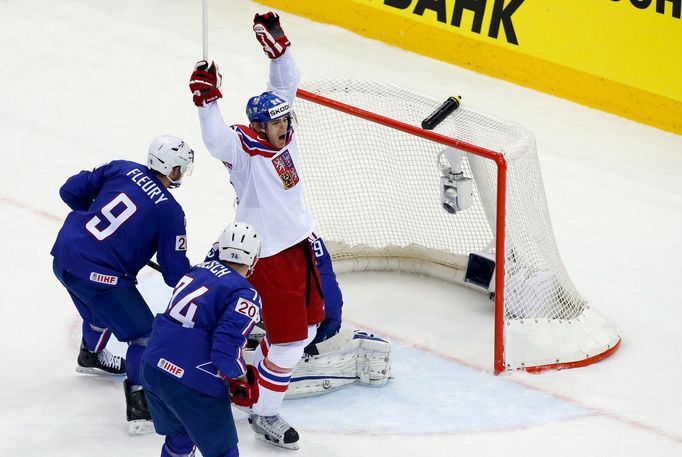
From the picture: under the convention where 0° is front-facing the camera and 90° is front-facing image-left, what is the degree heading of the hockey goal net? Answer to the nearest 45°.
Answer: approximately 45°

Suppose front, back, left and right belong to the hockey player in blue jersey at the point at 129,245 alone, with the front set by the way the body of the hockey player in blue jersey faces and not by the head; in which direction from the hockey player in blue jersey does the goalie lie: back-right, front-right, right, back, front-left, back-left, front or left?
front-right

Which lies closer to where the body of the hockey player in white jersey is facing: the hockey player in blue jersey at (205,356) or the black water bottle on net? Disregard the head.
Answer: the hockey player in blue jersey

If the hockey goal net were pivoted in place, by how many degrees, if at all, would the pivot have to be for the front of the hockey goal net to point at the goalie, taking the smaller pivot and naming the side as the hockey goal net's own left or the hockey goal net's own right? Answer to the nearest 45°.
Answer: approximately 45° to the hockey goal net's own left

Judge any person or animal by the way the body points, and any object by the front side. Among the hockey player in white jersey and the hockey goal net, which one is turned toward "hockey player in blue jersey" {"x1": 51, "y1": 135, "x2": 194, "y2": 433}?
the hockey goal net

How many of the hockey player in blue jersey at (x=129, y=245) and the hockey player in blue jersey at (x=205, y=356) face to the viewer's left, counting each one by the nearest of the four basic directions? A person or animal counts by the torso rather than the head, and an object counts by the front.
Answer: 0

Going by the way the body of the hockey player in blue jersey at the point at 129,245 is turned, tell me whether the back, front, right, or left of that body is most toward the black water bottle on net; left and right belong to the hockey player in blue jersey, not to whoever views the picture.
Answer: front

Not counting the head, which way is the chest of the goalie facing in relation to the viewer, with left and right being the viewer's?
facing the viewer and to the left of the viewer

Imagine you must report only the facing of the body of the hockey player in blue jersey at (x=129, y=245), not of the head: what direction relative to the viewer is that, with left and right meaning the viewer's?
facing away from the viewer and to the right of the viewer

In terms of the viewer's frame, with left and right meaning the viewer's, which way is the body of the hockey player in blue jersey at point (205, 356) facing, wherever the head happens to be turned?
facing away from the viewer and to the right of the viewer

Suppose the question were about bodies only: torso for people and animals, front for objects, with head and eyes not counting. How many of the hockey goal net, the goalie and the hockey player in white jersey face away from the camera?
0

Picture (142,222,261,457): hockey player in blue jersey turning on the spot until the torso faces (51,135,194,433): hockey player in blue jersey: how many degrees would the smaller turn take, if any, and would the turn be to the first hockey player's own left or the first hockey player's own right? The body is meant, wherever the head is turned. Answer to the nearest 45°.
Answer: approximately 90° to the first hockey player's own left

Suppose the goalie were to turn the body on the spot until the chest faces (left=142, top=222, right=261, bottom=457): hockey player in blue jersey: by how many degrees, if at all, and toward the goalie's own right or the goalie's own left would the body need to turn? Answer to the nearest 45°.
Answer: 0° — they already face them

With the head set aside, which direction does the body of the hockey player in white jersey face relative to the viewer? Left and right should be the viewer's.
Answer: facing the viewer and to the right of the viewer

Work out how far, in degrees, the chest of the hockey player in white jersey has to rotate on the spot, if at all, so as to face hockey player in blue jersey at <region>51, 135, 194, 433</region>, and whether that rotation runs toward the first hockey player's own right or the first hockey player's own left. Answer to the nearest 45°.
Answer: approximately 135° to the first hockey player's own right

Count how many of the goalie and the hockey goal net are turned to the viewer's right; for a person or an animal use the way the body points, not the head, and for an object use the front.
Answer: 0
